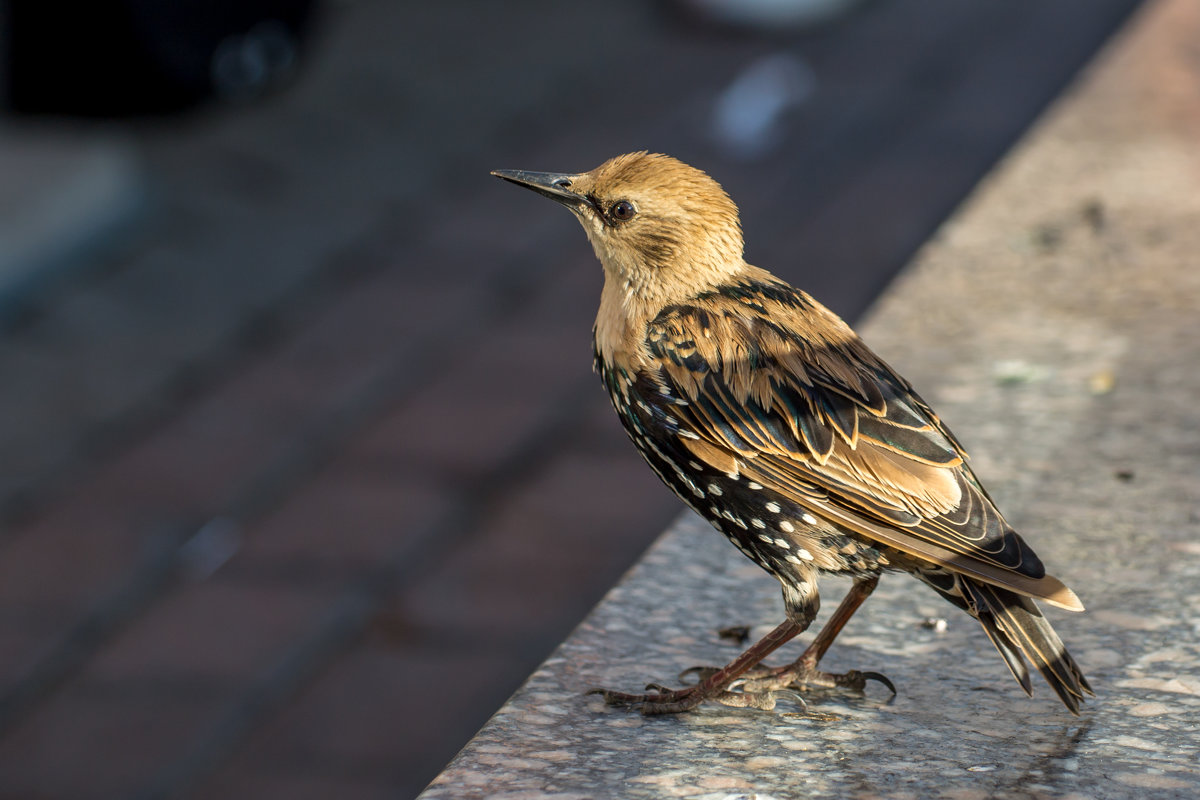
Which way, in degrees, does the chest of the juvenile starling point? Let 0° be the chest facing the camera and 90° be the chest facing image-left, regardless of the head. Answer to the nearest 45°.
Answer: approximately 90°
